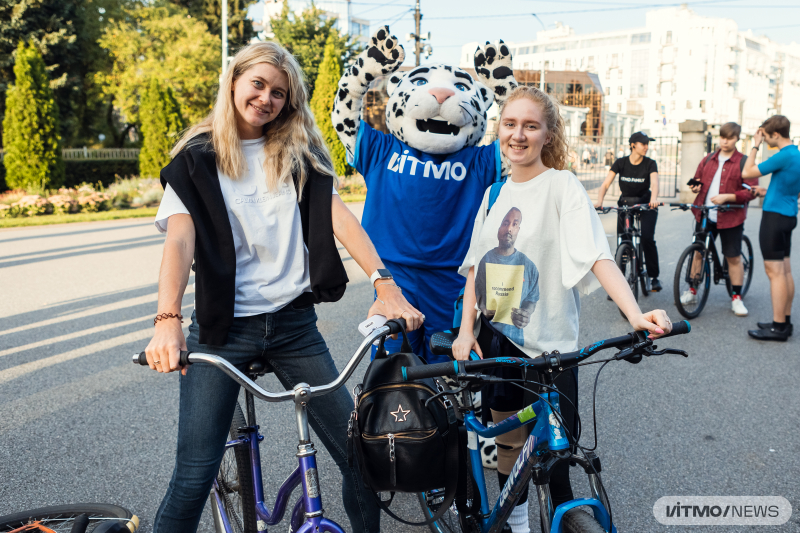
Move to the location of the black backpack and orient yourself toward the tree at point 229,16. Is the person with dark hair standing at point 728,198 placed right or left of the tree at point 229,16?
right

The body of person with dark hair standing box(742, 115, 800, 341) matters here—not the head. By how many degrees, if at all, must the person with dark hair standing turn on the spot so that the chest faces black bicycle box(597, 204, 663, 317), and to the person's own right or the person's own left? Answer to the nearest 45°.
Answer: approximately 45° to the person's own right

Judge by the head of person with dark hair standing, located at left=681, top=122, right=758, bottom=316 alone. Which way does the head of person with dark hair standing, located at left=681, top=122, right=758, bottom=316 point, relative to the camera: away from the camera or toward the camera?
toward the camera

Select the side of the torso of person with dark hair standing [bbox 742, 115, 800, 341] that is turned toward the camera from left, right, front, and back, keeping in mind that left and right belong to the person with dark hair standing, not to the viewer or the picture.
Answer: left

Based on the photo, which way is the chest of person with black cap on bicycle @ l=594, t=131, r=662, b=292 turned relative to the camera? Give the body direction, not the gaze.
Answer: toward the camera

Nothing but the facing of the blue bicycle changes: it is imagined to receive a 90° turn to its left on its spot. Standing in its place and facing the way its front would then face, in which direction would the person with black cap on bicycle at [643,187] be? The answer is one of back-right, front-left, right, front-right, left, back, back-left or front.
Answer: front-left

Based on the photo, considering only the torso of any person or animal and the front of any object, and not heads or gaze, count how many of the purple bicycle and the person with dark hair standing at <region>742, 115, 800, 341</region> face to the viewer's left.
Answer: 1

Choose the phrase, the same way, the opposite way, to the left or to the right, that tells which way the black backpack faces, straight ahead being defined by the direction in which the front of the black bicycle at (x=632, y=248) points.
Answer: the same way

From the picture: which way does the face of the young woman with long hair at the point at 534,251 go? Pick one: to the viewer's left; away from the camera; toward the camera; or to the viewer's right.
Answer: toward the camera

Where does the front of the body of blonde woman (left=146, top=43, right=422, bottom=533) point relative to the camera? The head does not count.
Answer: toward the camera

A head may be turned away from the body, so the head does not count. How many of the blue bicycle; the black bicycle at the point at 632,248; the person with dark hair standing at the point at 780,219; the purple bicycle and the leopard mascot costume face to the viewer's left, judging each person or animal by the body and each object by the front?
1

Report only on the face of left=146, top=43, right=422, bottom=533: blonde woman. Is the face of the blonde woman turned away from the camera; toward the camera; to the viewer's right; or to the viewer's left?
toward the camera

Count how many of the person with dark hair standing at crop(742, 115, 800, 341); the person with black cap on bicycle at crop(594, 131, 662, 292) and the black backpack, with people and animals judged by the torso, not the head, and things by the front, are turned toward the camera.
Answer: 2

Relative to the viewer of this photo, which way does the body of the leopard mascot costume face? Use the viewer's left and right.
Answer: facing the viewer

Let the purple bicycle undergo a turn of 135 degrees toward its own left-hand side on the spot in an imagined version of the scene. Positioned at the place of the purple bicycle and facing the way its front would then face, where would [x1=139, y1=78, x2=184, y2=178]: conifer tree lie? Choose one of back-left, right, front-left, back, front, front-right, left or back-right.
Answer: front

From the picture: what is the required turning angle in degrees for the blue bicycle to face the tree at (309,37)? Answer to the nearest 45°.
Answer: approximately 135° to its left

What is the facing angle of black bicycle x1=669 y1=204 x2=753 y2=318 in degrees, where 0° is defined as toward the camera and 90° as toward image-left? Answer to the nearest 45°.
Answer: approximately 45°
